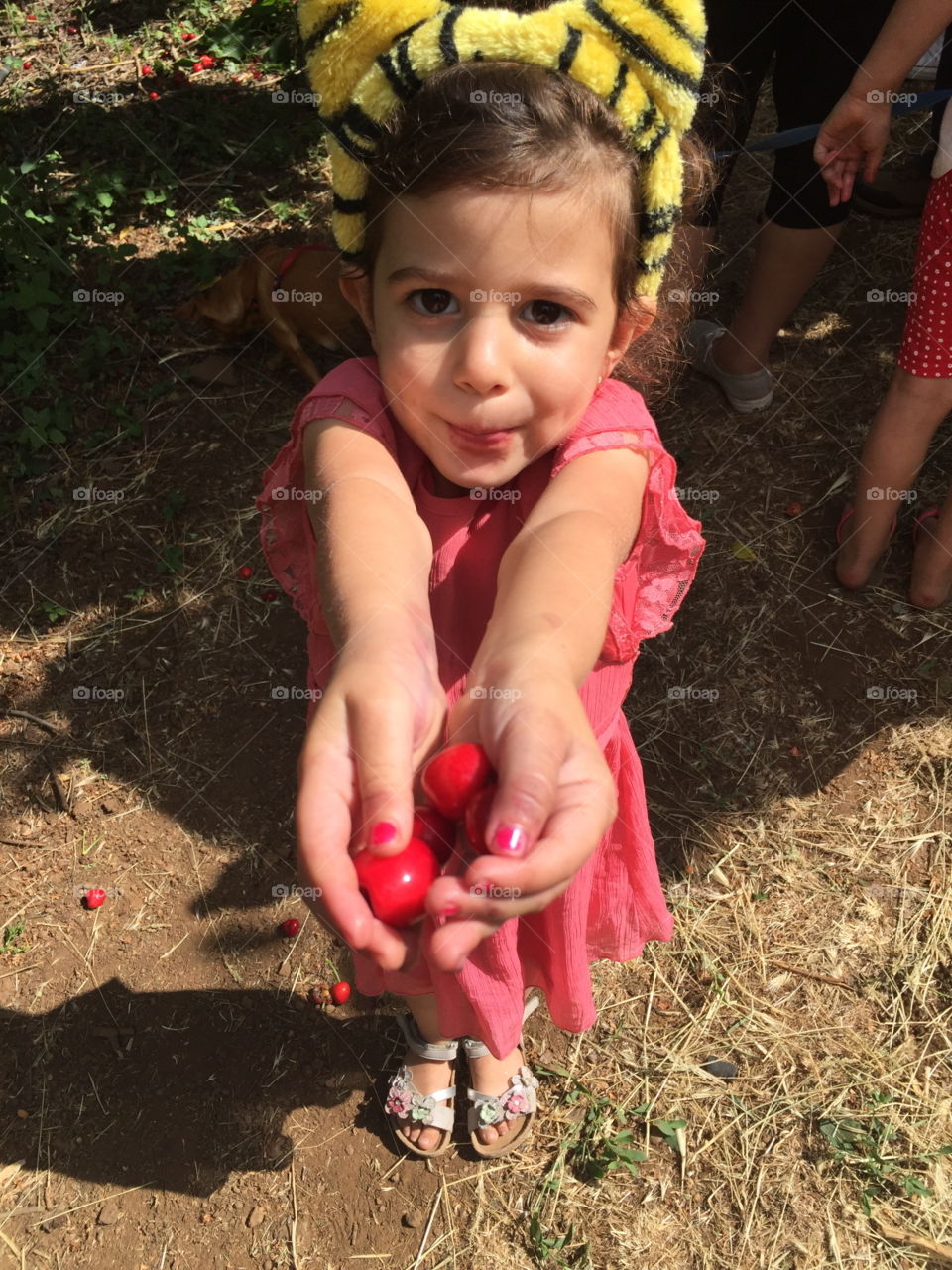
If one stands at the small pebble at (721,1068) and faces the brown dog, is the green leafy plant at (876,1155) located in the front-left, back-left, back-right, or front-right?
back-right

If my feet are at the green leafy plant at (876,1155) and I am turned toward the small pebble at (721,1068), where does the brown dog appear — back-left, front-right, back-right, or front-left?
front-right

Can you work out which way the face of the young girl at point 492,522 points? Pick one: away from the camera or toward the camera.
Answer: toward the camera

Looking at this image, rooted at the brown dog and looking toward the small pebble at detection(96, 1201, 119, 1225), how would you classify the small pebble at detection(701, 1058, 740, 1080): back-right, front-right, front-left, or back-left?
front-left

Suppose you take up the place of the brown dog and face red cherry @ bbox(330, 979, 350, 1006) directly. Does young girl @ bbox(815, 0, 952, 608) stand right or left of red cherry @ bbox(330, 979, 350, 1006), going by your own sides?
left

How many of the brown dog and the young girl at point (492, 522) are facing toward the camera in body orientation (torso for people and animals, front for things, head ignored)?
1

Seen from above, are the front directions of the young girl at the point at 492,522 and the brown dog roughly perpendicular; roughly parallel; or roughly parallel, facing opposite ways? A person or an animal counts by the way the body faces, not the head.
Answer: roughly perpendicular

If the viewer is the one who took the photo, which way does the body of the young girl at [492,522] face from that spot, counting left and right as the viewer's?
facing the viewer

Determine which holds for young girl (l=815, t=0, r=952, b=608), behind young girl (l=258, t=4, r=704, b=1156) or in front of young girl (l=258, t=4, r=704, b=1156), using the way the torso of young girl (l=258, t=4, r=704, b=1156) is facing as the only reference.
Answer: behind

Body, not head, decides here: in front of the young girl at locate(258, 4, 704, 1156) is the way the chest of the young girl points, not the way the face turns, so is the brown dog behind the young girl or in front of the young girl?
behind
